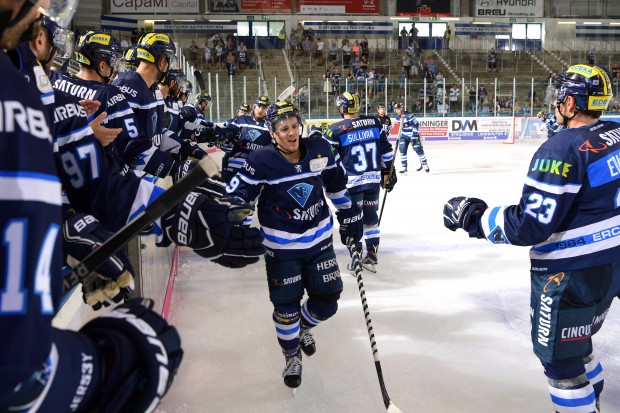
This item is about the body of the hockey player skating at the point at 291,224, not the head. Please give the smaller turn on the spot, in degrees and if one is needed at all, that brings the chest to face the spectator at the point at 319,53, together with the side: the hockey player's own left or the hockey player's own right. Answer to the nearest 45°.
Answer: approximately 180°

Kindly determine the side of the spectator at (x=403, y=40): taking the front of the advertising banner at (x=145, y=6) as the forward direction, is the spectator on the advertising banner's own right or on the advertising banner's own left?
on the advertising banner's own left

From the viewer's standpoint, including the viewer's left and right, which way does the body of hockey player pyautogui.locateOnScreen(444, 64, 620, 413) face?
facing away from the viewer and to the left of the viewer

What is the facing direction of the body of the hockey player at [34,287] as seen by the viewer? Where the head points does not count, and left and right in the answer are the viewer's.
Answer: facing to the right of the viewer

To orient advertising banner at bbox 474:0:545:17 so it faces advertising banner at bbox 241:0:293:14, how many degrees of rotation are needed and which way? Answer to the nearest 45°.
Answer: approximately 45° to its right

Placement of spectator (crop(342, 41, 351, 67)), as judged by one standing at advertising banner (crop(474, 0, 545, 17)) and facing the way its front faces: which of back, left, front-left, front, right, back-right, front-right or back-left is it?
front-right

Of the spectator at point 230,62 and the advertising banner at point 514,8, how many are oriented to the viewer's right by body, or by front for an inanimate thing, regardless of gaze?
0

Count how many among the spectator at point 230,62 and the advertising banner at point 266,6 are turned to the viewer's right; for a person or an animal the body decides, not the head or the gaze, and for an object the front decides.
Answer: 0

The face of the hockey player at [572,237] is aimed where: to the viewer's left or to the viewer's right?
to the viewer's left
